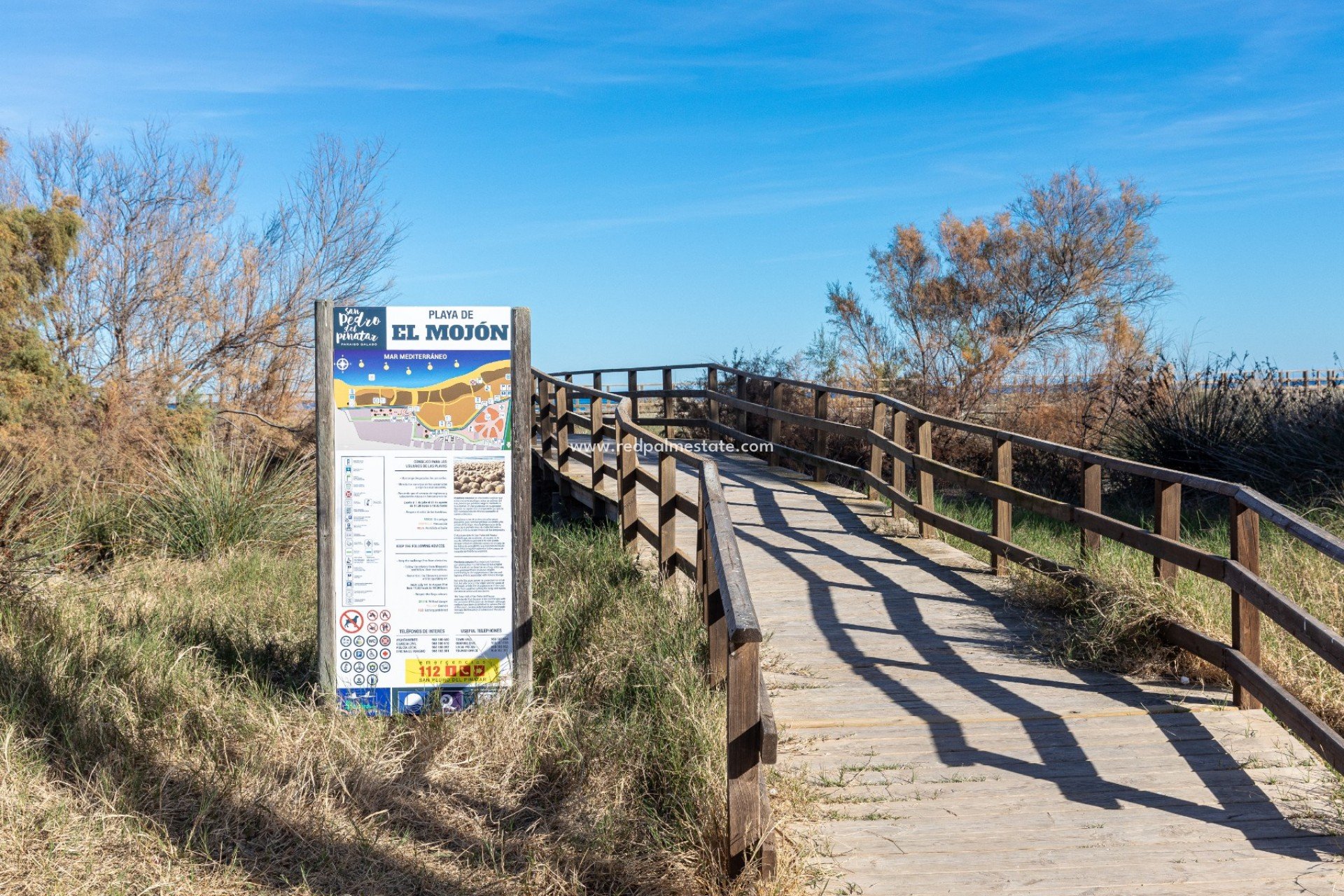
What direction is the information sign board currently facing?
toward the camera

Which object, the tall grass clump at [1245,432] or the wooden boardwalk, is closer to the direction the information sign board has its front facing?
the wooden boardwalk

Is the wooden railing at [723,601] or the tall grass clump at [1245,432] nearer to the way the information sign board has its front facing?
the wooden railing

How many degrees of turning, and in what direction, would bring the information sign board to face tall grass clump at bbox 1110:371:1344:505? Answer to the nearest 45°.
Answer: approximately 135° to its left

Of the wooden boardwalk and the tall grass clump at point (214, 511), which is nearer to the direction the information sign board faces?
the wooden boardwalk

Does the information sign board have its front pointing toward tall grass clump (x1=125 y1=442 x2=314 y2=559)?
no
